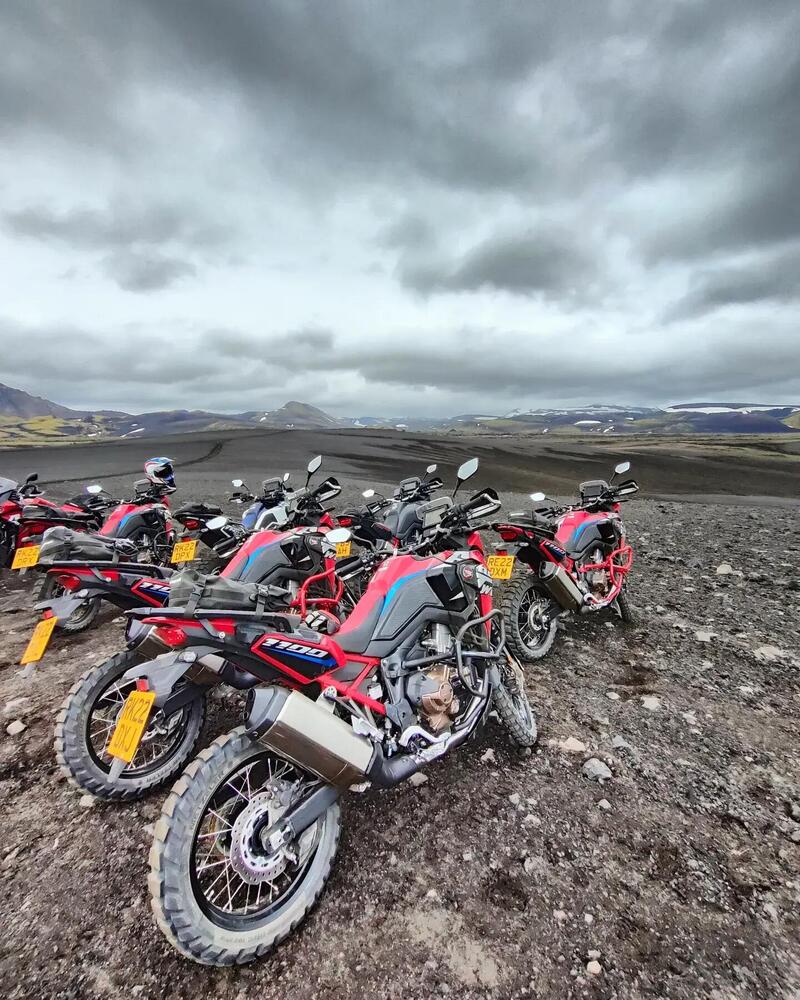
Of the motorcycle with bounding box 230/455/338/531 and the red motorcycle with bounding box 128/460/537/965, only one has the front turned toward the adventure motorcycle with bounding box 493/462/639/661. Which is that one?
the red motorcycle

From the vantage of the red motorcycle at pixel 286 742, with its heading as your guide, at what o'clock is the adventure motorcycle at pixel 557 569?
The adventure motorcycle is roughly at 12 o'clock from the red motorcycle.

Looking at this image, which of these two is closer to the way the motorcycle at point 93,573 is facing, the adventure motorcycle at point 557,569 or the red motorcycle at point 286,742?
the adventure motorcycle

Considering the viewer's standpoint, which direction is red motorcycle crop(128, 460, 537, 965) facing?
facing away from the viewer and to the right of the viewer

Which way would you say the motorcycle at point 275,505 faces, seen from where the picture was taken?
facing away from the viewer and to the right of the viewer

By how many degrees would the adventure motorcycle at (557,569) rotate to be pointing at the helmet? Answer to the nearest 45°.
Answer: approximately 135° to its left

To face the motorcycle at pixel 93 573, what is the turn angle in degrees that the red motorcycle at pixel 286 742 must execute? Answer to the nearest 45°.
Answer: approximately 90° to its left

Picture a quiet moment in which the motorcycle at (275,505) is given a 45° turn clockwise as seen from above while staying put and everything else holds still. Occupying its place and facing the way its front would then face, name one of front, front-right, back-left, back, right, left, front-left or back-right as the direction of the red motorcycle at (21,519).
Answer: back

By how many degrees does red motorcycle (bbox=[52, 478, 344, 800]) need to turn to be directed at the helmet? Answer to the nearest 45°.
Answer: approximately 45° to its left
